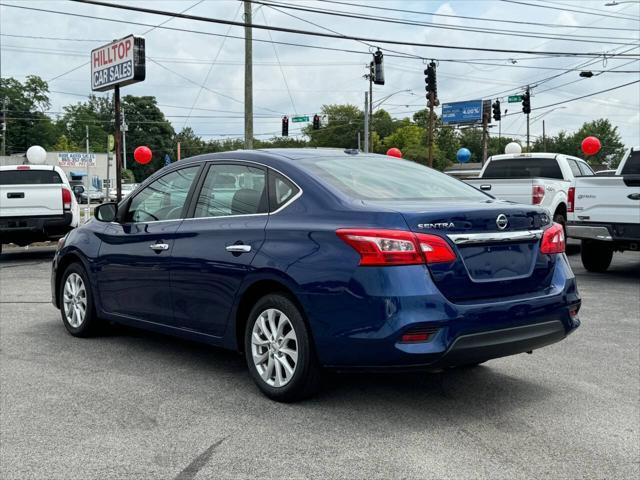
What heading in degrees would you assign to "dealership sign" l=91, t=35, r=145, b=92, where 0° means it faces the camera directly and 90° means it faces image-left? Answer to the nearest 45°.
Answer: approximately 45°

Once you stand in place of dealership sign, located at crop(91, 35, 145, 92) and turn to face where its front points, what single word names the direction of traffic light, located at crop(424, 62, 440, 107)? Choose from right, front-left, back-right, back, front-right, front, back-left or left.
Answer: back

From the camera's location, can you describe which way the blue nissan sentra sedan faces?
facing away from the viewer and to the left of the viewer

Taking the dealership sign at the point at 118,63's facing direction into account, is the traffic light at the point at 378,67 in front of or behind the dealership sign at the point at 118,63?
behind

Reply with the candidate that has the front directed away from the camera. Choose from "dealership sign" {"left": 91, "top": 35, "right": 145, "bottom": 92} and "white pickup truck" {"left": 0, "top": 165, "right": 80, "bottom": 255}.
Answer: the white pickup truck

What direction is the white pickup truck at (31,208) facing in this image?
away from the camera

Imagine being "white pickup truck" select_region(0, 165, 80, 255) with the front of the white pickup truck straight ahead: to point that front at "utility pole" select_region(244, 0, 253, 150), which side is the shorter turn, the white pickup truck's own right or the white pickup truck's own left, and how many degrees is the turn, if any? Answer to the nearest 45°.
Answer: approximately 45° to the white pickup truck's own right

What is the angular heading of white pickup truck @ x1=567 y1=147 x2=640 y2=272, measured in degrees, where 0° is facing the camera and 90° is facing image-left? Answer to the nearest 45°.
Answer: approximately 225°

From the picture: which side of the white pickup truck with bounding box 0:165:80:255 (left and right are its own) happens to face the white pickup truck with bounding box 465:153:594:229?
right

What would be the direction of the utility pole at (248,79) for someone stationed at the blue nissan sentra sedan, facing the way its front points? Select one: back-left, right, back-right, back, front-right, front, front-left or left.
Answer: front-right

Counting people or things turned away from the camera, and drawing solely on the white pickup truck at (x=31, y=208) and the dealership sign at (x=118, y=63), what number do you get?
1

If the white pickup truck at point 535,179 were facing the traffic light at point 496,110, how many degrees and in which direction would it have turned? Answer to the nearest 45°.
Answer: approximately 45° to its left

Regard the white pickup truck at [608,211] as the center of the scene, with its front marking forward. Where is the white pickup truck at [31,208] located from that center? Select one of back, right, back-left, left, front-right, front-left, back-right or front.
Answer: back-left

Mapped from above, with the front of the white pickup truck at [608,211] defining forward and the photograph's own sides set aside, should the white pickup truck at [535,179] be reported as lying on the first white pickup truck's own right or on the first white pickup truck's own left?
on the first white pickup truck's own left

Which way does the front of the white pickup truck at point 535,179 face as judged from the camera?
facing away from the viewer and to the right of the viewer
